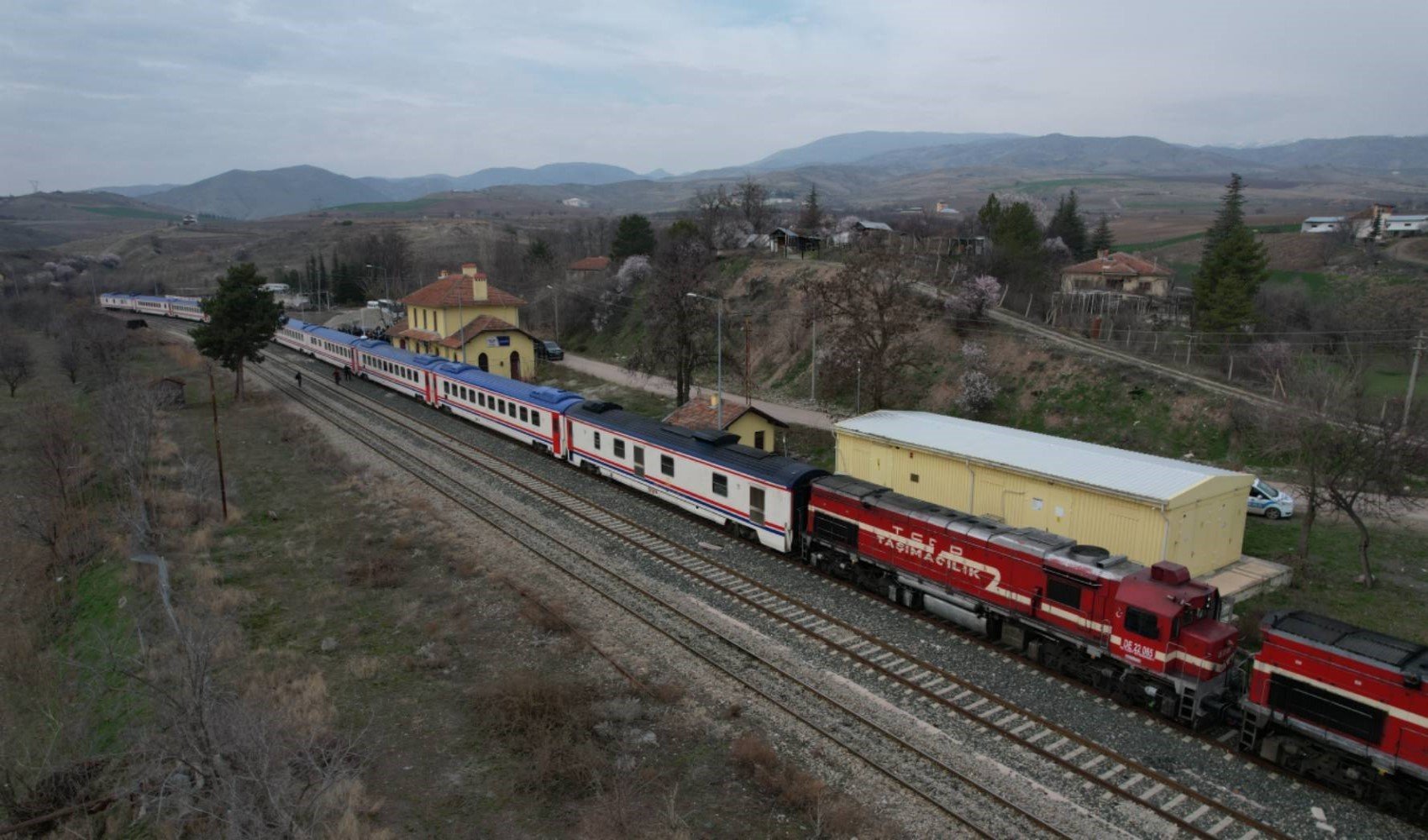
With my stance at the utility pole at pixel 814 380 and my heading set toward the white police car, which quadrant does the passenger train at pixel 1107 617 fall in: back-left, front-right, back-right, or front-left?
front-right

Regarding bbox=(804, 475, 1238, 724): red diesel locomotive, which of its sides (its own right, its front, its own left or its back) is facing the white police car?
left

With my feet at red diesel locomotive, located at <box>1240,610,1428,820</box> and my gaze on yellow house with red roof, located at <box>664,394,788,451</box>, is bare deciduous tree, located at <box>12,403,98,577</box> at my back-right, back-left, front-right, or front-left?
front-left

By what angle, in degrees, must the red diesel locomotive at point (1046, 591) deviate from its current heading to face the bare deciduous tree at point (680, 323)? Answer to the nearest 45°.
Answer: approximately 180°

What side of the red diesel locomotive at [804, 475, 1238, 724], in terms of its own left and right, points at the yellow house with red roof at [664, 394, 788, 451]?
back

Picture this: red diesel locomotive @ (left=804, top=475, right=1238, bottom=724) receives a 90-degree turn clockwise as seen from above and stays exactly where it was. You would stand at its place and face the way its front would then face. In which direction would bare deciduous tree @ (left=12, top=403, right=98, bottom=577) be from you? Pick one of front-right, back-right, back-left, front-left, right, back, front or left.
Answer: front-right

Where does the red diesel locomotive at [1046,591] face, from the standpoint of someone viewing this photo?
facing the viewer and to the right of the viewer

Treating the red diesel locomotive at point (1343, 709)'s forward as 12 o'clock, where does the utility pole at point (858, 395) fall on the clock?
The utility pole is roughly at 6 o'clock from the red diesel locomotive.

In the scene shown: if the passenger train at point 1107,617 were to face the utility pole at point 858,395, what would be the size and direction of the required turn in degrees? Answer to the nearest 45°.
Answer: approximately 135° to its left

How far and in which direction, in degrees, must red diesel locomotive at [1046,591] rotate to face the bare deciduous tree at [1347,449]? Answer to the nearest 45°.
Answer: approximately 90° to its left

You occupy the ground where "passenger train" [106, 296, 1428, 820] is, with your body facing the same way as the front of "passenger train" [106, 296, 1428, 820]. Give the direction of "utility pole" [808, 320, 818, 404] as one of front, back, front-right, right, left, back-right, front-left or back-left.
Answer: back-left

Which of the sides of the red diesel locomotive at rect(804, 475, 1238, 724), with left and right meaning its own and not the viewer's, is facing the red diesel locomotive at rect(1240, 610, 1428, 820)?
front

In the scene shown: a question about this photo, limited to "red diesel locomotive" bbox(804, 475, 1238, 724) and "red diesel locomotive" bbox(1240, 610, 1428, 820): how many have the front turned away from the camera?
0
